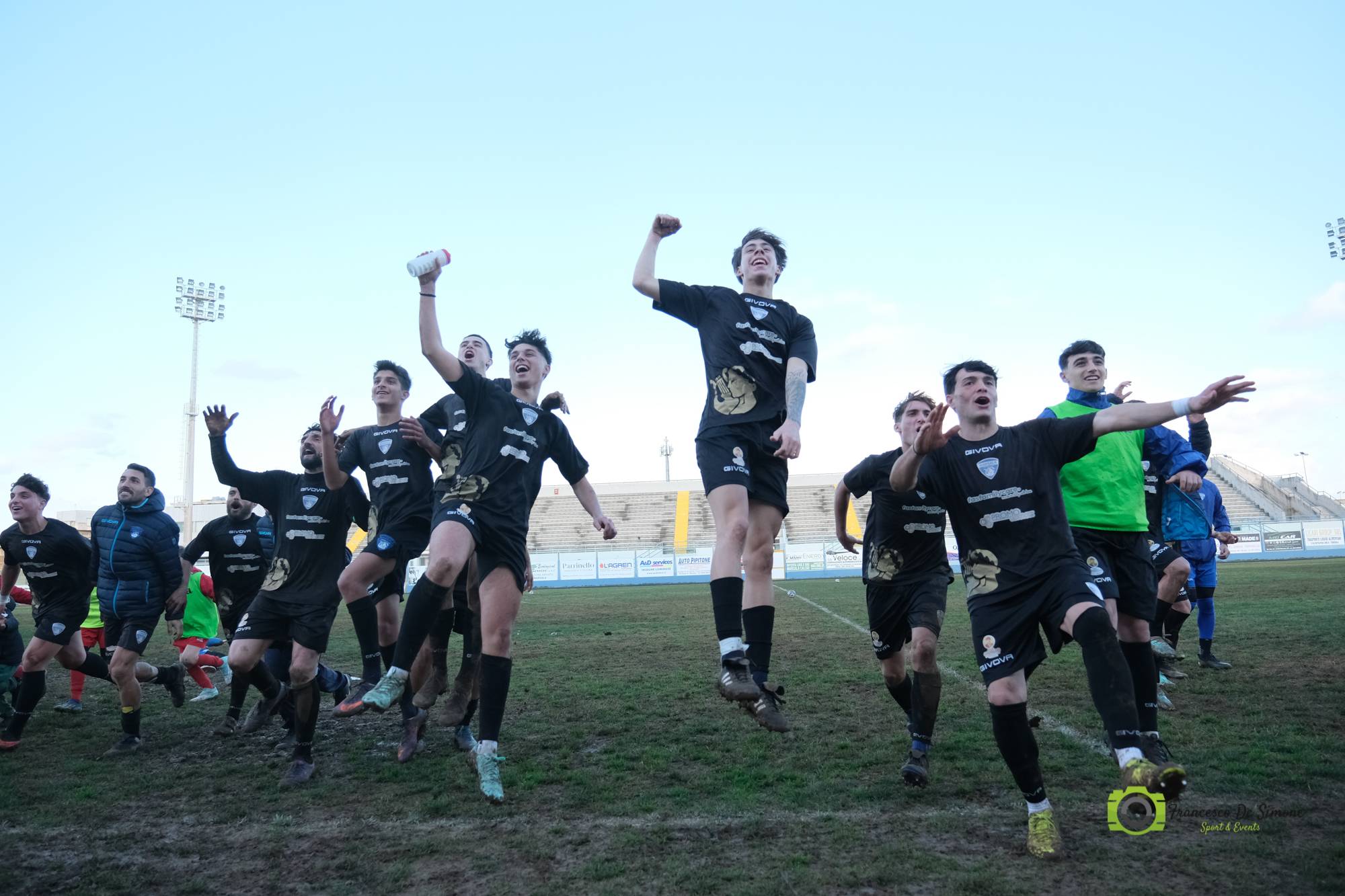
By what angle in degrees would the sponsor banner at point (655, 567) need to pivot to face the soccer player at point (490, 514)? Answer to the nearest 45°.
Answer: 0° — it already faces them

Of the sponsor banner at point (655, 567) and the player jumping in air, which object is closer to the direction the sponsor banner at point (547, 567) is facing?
the player jumping in air

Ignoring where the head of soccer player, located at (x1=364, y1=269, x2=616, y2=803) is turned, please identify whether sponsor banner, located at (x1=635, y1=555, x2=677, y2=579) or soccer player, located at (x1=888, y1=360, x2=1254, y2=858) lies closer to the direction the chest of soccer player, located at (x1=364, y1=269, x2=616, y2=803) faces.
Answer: the soccer player

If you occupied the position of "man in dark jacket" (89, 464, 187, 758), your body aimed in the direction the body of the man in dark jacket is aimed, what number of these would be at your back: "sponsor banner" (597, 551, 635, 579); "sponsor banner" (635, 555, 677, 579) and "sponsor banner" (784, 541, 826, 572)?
3

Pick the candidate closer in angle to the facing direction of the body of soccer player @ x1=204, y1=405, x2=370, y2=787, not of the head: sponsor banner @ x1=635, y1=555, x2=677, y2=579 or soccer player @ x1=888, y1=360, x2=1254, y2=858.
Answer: the soccer player

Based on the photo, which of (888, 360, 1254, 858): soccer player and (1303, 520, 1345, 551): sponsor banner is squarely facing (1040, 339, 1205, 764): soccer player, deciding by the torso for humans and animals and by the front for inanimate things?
the sponsor banner

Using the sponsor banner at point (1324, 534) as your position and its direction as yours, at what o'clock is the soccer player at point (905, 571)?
The soccer player is roughly at 12 o'clock from the sponsor banner.

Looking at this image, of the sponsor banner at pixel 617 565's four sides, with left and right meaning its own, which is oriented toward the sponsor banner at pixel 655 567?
left

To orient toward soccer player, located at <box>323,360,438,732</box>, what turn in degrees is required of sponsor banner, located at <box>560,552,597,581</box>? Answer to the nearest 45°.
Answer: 0° — it already faces them

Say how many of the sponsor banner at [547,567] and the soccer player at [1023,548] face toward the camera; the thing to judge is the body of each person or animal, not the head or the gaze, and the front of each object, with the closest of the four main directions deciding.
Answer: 2

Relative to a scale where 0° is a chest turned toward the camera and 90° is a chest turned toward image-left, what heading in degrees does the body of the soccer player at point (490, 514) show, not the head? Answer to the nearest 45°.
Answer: approximately 0°

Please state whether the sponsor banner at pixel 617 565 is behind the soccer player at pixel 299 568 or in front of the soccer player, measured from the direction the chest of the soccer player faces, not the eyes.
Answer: behind

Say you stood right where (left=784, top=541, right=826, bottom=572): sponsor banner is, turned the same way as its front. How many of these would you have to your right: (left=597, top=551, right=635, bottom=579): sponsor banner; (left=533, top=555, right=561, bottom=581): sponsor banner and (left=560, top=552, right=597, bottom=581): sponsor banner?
3

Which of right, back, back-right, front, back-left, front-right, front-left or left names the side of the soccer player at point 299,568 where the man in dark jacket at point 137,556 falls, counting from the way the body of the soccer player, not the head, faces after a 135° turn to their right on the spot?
front

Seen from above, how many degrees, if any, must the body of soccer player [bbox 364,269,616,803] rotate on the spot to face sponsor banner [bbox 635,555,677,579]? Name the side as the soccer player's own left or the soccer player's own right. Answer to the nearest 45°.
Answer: approximately 180°

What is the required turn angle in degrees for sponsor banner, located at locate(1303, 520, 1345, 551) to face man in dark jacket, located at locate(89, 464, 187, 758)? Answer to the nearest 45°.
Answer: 0° — it already faces them
